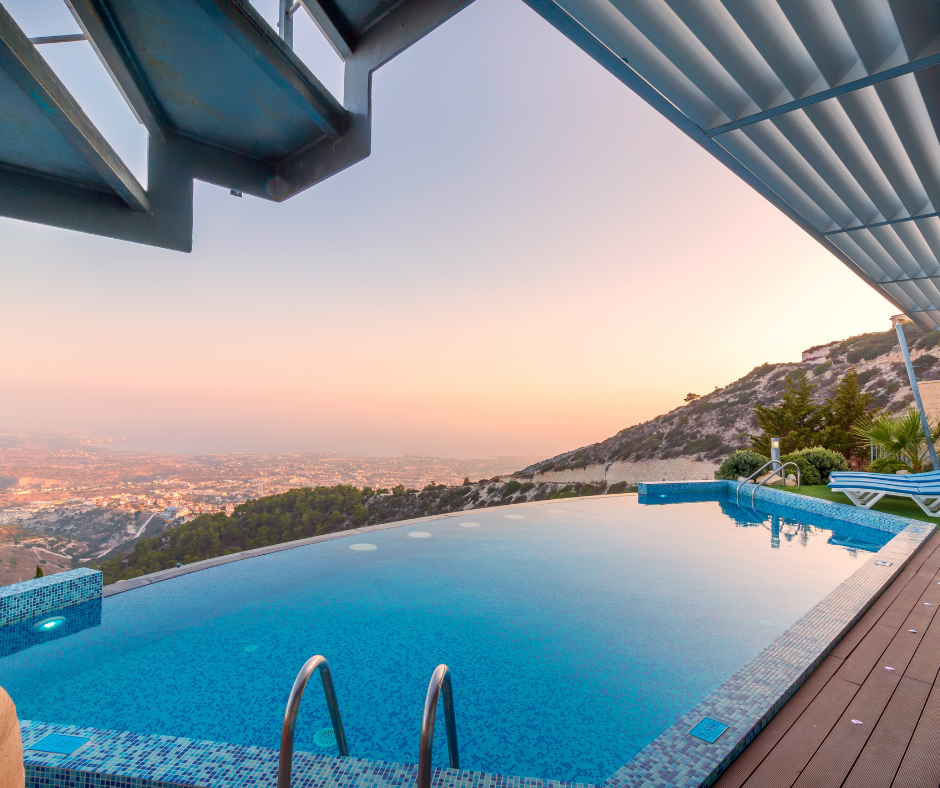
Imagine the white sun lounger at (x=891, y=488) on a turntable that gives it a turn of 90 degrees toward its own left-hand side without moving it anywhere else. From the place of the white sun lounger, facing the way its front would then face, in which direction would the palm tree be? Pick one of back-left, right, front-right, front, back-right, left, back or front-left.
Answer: back

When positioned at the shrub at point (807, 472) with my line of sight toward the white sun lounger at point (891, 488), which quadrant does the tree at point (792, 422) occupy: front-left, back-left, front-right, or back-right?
back-left

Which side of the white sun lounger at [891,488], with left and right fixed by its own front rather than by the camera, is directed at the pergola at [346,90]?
left

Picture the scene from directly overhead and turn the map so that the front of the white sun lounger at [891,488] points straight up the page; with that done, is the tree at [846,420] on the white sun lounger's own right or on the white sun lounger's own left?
on the white sun lounger's own right

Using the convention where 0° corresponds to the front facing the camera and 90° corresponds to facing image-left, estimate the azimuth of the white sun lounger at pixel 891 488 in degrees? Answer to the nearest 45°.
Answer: approximately 90°

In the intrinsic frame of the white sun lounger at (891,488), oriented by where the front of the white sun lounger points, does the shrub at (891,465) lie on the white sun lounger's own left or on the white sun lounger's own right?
on the white sun lounger's own right

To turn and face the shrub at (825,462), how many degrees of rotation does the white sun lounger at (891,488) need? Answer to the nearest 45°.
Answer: approximately 90° to its right

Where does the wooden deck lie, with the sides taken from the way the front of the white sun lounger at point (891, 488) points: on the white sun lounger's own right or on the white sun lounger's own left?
on the white sun lounger's own left

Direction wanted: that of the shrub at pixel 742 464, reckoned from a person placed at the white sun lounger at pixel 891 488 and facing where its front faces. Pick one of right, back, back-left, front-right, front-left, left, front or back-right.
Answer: front-right
